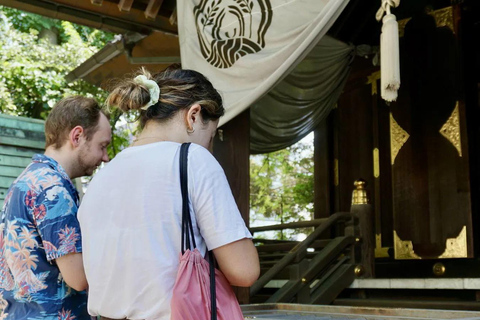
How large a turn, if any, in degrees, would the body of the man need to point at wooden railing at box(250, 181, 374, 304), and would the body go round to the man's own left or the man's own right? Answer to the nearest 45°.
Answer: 0° — they already face it

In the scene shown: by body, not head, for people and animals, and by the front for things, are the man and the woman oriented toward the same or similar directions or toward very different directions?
same or similar directions

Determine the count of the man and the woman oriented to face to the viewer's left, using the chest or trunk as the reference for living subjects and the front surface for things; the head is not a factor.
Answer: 0

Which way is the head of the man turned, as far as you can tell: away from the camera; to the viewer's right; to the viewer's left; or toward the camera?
to the viewer's right

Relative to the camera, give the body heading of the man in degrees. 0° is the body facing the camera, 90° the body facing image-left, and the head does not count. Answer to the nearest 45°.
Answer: approximately 225°

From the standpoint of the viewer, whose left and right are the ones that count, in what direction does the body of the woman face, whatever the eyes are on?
facing away from the viewer and to the right of the viewer

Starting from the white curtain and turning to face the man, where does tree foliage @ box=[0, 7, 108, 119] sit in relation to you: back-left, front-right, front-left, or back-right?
back-right

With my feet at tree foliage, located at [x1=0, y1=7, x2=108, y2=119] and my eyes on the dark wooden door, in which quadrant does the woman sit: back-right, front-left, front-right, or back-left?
front-right

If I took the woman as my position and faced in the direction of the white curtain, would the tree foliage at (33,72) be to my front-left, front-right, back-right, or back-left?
front-left

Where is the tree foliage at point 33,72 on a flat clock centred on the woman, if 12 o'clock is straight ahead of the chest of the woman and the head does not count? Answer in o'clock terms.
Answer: The tree foliage is roughly at 10 o'clock from the woman.

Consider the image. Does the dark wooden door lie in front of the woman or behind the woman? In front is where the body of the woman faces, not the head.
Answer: in front

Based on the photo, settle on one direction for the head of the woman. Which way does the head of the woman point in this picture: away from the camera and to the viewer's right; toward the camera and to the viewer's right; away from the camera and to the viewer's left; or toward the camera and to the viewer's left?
away from the camera and to the viewer's right
